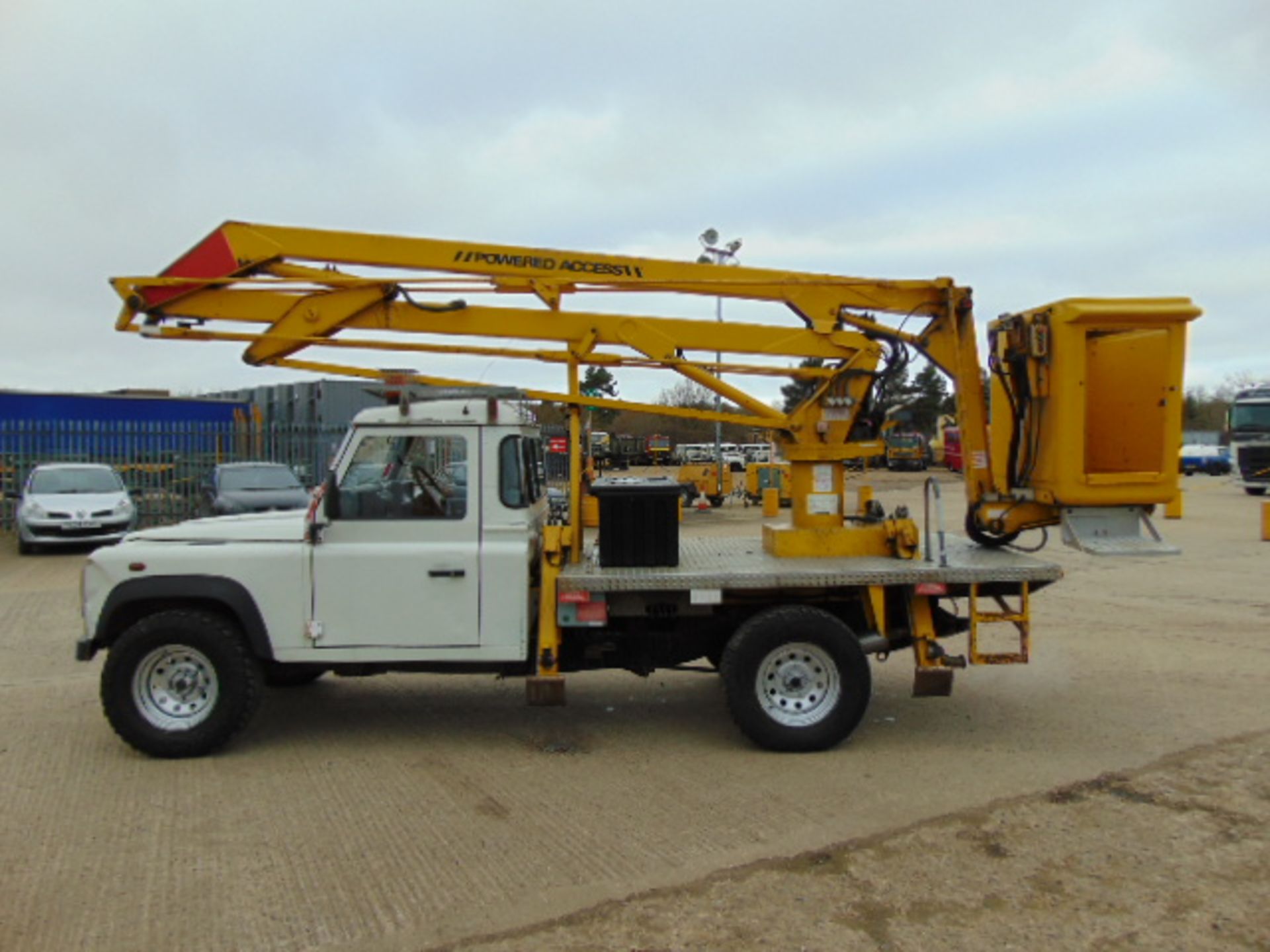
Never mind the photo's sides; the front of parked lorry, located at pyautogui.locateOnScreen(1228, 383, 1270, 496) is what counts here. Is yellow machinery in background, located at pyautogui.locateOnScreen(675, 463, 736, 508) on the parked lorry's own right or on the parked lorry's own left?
on the parked lorry's own right

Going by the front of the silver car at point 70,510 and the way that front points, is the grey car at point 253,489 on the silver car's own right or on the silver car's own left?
on the silver car's own left

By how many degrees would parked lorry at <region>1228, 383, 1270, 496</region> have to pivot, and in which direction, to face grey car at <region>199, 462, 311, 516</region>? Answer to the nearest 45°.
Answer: approximately 45° to its right

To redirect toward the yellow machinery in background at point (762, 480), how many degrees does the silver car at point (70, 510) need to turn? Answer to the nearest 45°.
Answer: approximately 90° to its left

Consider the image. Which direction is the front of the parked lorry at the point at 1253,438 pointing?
toward the camera

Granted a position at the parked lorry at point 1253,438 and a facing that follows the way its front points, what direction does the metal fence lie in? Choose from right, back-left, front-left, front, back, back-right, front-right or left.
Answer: front-right

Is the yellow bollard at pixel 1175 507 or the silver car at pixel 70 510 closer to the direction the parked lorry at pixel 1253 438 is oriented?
the yellow bollard

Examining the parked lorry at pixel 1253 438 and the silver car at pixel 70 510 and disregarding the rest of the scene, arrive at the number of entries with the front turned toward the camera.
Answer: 2

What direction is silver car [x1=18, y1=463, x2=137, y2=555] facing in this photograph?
toward the camera
